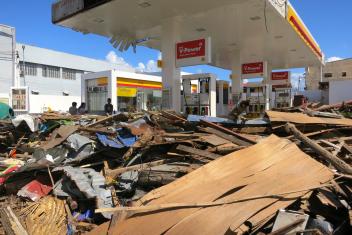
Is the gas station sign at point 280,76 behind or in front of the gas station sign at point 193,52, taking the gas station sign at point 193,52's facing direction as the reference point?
behind

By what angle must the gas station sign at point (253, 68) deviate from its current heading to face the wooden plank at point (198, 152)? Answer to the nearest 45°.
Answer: approximately 45° to its left

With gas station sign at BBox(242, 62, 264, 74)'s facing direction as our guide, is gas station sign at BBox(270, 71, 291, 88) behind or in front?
behind

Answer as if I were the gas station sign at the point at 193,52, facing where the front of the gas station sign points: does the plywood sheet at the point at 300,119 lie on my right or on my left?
on my left

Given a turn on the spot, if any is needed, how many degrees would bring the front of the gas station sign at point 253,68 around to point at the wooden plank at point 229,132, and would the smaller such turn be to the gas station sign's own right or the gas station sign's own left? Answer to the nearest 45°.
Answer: approximately 45° to the gas station sign's own left

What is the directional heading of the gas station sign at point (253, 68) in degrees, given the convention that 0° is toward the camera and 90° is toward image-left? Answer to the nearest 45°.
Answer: approximately 45°

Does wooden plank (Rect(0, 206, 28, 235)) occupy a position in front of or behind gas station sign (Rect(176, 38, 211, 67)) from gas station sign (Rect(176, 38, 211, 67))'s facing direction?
in front
